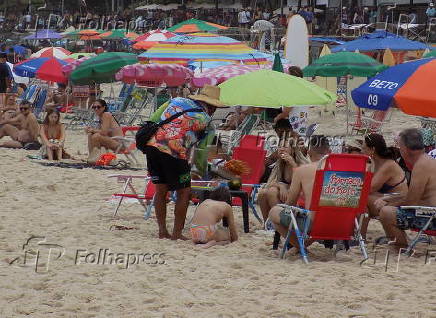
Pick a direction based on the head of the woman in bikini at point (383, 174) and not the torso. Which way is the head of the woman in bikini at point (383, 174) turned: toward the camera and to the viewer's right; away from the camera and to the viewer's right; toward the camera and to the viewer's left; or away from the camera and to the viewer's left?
away from the camera and to the viewer's left

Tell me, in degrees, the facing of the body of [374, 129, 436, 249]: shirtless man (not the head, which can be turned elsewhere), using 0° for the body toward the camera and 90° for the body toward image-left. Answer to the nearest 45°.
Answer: approximately 90°

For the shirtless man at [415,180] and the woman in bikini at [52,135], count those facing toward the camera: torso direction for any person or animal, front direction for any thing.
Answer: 1

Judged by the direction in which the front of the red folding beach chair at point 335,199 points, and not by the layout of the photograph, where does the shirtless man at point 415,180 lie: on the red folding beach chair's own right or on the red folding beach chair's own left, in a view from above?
on the red folding beach chair's own right

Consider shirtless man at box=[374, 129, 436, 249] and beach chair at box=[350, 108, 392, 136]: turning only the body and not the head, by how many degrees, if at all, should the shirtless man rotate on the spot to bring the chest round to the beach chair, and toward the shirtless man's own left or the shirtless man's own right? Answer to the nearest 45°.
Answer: approximately 90° to the shirtless man's own right

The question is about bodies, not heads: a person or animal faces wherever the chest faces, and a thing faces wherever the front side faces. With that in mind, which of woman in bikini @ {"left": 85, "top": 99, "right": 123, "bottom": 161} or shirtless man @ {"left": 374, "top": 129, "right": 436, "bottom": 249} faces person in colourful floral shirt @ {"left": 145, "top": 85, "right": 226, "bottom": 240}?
the shirtless man

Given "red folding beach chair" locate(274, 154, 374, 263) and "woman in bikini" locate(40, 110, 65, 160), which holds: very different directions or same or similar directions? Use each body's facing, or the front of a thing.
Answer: very different directions

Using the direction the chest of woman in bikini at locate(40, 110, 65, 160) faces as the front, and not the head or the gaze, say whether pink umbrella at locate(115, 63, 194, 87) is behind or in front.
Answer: behind
